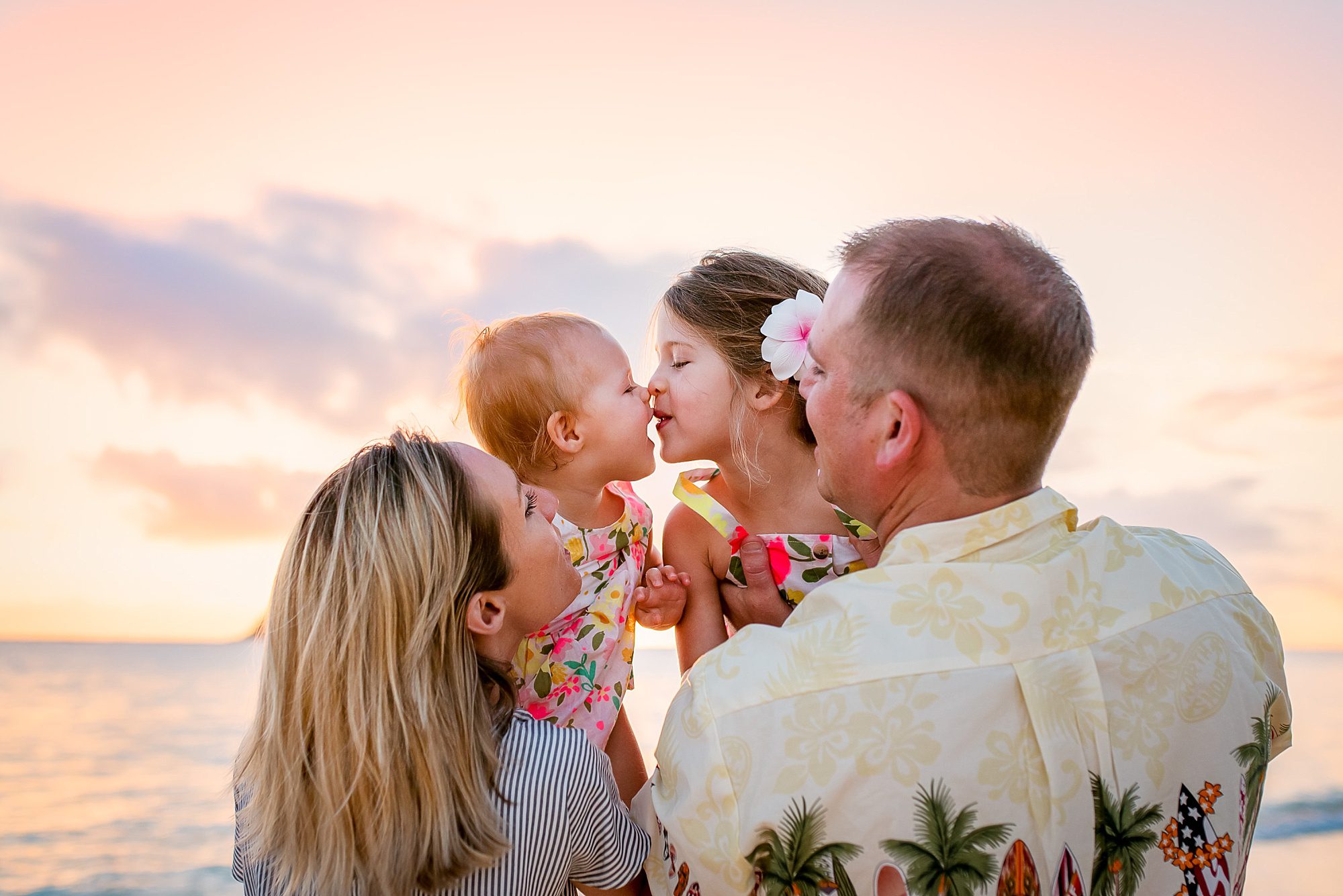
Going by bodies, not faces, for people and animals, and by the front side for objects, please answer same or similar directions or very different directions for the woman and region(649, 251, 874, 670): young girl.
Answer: very different directions

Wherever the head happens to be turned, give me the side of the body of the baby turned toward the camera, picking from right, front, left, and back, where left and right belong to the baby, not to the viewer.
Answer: right

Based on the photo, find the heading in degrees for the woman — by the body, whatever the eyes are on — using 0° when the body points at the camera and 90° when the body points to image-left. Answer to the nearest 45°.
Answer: approximately 225°

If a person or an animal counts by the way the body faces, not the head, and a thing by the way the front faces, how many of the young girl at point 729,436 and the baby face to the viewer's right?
1

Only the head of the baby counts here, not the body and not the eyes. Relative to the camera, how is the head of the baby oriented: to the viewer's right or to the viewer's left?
to the viewer's right

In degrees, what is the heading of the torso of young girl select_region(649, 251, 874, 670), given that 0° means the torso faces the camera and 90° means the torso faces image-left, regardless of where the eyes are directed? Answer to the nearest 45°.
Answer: approximately 45°

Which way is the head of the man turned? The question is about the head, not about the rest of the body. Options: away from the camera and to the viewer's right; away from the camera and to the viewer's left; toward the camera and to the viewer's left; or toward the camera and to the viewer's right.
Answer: away from the camera and to the viewer's left

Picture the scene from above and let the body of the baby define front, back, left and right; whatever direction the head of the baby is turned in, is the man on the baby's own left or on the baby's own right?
on the baby's own right
